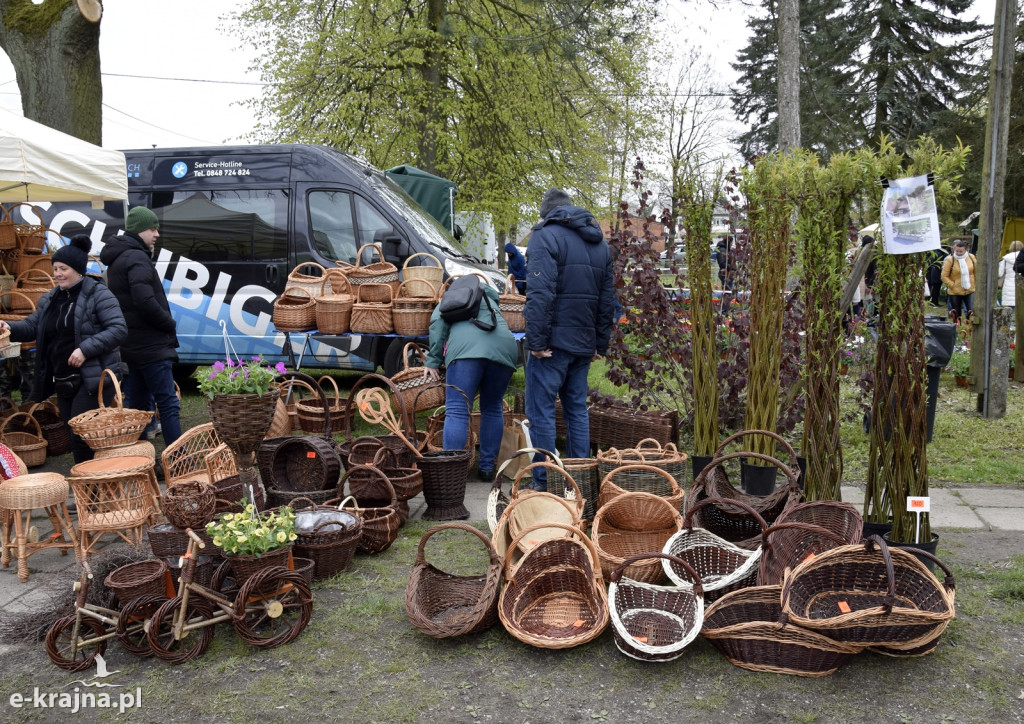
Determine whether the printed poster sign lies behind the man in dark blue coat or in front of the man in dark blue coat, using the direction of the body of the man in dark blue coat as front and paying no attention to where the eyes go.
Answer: behind

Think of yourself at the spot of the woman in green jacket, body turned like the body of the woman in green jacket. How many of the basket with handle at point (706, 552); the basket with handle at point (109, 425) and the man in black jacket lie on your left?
2

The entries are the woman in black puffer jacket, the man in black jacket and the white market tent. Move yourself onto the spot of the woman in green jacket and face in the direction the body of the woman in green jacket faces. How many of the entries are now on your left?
3

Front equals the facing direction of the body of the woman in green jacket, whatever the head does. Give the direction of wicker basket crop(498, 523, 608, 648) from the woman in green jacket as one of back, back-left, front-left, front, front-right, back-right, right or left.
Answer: back

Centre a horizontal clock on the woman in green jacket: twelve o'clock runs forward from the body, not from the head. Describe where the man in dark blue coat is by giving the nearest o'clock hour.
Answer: The man in dark blue coat is roughly at 4 o'clock from the woman in green jacket.

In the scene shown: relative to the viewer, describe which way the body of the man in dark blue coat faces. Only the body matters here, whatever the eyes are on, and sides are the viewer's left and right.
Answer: facing away from the viewer and to the left of the viewer

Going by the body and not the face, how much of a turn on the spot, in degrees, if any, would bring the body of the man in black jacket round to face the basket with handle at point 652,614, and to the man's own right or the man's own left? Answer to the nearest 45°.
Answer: approximately 45° to the man's own right

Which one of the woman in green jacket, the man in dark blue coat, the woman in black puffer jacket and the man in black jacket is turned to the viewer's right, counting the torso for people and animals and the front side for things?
the man in black jacket

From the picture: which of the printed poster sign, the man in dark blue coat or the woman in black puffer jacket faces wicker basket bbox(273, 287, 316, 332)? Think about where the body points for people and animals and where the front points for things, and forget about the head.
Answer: the man in dark blue coat

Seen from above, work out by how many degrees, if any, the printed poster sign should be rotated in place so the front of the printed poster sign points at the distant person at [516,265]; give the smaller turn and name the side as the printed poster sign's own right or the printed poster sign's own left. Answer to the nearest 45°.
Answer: approximately 135° to the printed poster sign's own right

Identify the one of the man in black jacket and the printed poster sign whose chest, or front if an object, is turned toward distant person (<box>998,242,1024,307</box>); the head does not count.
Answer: the man in black jacket

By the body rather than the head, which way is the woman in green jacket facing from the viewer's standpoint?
away from the camera
